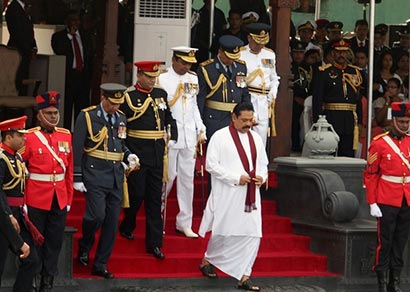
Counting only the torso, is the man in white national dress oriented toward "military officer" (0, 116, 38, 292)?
no

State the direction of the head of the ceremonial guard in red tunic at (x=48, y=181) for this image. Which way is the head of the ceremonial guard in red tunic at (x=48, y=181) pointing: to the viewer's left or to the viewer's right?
to the viewer's right

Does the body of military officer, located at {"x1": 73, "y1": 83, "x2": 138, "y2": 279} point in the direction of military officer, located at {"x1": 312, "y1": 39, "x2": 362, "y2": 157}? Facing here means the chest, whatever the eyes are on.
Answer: no

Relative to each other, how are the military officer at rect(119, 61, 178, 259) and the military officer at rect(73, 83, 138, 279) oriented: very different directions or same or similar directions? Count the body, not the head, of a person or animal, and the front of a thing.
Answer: same or similar directions

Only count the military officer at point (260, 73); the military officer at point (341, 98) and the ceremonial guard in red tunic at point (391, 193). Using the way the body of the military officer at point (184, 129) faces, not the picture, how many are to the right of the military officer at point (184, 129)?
0

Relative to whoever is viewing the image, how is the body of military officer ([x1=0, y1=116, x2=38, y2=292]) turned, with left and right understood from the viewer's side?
facing the viewer and to the right of the viewer

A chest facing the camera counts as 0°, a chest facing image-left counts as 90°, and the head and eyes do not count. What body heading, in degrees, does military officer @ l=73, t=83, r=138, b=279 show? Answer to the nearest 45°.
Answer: approximately 315°

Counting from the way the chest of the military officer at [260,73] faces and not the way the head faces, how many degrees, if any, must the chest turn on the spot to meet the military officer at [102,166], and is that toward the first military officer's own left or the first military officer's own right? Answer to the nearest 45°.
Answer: approximately 90° to the first military officer's own right

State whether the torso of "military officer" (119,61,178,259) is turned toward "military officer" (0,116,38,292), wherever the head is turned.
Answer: no

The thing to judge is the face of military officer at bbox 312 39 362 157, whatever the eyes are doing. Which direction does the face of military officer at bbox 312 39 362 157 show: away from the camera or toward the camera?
toward the camera

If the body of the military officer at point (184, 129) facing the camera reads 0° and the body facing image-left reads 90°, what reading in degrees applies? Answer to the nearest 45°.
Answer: approximately 315°
